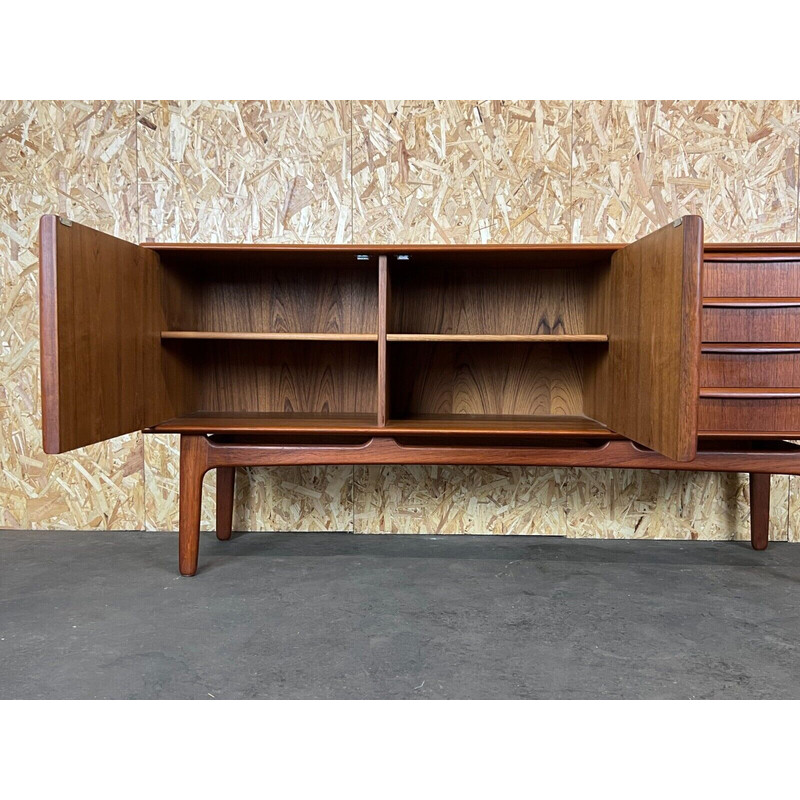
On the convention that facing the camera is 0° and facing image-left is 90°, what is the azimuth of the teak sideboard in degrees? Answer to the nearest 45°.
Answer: approximately 0°
